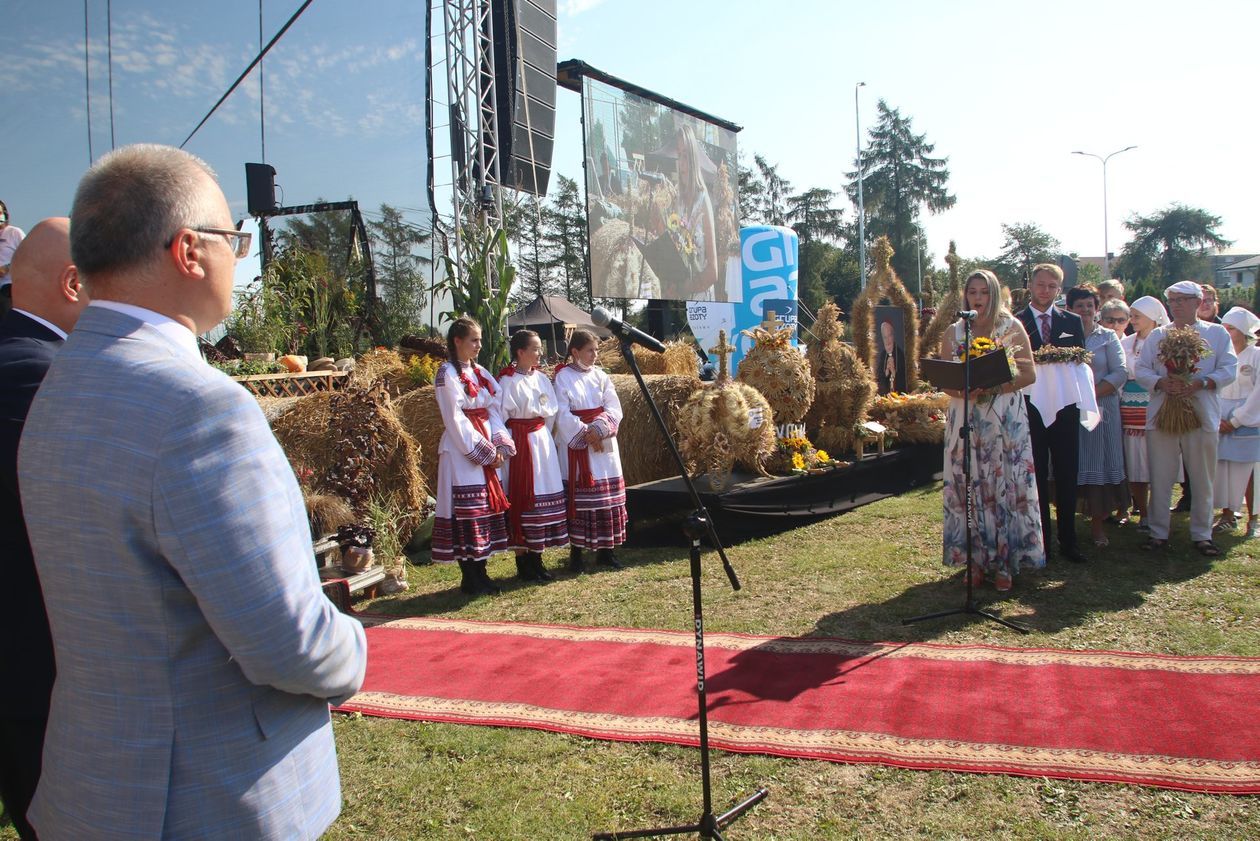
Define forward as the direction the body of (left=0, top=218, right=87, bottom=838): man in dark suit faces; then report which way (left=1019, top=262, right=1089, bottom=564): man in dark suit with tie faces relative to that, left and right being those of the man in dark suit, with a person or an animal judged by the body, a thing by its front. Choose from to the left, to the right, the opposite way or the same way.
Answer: the opposite way

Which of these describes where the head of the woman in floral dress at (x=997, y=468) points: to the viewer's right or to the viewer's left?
to the viewer's left

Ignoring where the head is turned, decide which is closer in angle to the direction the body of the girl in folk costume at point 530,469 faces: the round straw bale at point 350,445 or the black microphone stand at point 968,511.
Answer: the black microphone stand

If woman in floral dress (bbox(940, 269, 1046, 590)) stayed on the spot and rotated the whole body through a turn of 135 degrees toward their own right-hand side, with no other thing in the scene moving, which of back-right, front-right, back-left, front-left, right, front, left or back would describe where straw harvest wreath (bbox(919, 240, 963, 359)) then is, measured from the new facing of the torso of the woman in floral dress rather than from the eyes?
front

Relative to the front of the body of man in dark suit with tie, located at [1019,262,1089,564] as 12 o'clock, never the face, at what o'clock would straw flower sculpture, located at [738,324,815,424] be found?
The straw flower sculpture is roughly at 4 o'clock from the man in dark suit with tie.

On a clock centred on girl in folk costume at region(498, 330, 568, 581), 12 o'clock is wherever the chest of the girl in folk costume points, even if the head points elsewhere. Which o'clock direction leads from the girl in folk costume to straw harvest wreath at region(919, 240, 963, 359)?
The straw harvest wreath is roughly at 9 o'clock from the girl in folk costume.

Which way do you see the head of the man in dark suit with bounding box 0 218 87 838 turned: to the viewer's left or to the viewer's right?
to the viewer's right
